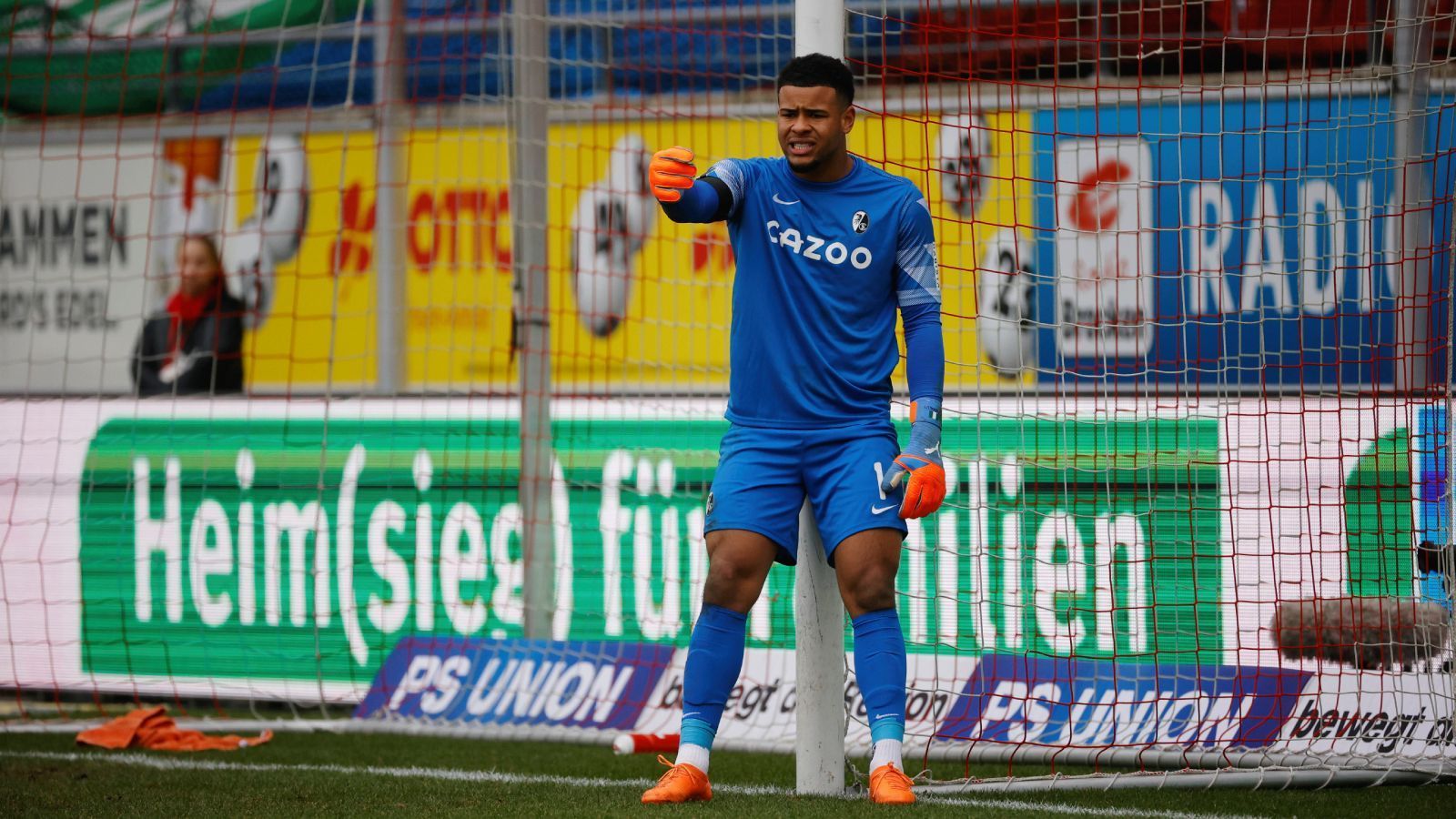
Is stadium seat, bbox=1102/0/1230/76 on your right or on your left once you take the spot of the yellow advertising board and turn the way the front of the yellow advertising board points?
on your left

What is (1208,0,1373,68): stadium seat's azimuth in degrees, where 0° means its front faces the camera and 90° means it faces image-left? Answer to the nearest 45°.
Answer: approximately 0°

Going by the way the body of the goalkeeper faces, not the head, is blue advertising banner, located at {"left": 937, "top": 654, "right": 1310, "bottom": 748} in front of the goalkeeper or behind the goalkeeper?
behind

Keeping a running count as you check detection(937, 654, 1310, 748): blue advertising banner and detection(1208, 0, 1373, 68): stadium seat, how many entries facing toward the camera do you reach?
2
